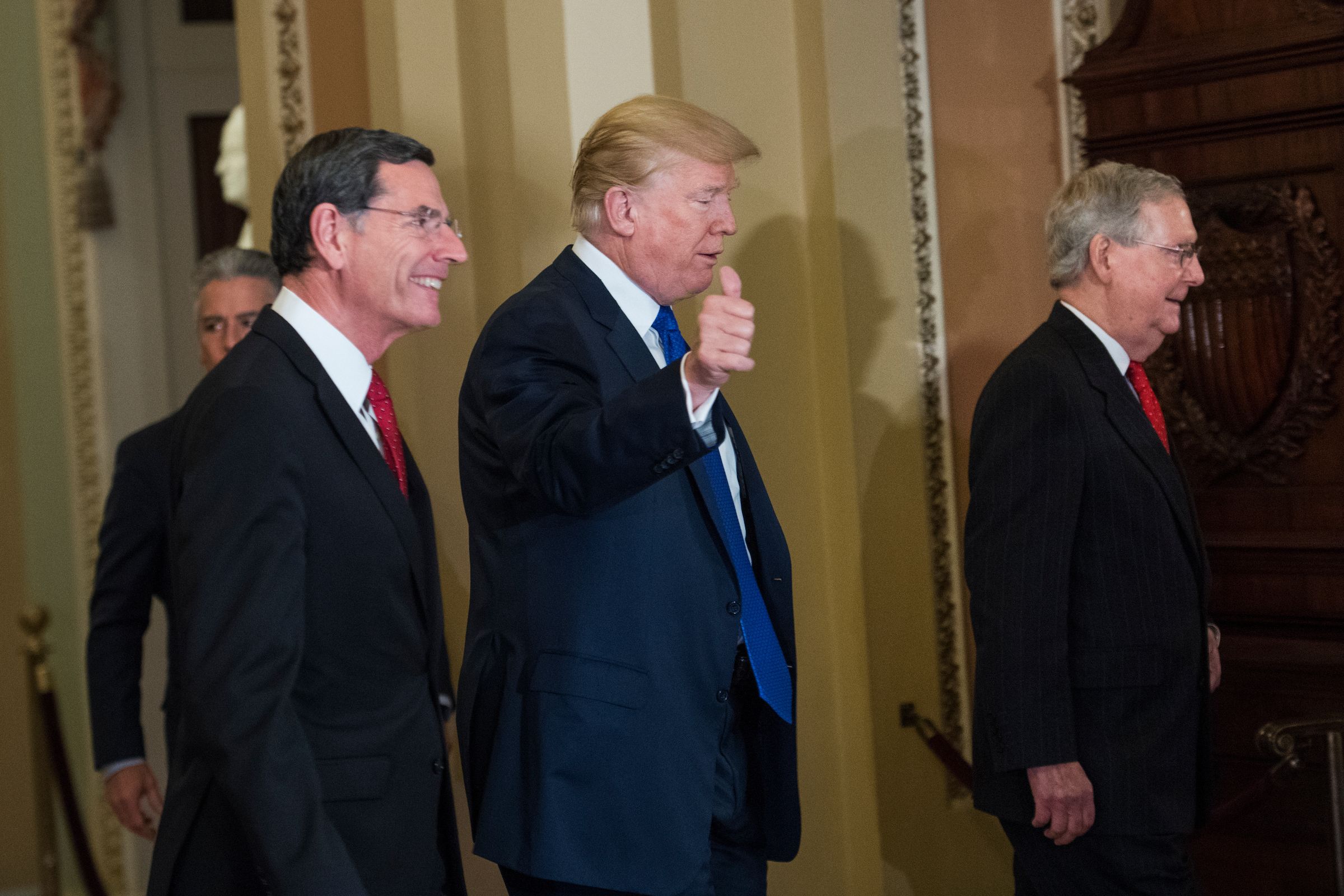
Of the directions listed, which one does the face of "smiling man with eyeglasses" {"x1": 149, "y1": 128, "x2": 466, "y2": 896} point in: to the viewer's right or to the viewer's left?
to the viewer's right

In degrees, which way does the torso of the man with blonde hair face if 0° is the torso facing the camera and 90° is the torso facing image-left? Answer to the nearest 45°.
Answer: approximately 315°

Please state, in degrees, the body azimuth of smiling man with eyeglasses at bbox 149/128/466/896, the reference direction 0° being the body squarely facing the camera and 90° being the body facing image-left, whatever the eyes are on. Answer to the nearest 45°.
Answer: approximately 270°

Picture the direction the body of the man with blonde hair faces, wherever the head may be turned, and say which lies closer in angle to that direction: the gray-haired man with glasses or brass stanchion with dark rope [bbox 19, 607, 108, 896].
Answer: the gray-haired man with glasses

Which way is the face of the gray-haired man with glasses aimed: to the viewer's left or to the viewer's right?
to the viewer's right

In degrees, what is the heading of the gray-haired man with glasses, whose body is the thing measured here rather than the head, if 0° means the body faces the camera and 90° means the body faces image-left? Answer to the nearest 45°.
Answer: approximately 270°

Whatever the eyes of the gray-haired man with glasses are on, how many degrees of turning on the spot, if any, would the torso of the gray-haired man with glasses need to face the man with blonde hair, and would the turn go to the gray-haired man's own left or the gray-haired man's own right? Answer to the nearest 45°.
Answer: approximately 135° to the gray-haired man's own right

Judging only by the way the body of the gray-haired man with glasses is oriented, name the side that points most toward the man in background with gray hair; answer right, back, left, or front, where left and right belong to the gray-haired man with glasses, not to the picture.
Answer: back

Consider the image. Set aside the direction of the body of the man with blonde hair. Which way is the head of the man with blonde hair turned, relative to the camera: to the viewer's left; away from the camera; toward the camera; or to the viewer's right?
to the viewer's right

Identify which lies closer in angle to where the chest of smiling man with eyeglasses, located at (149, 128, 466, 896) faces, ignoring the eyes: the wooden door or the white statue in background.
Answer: the wooden door
